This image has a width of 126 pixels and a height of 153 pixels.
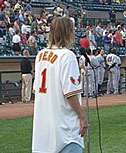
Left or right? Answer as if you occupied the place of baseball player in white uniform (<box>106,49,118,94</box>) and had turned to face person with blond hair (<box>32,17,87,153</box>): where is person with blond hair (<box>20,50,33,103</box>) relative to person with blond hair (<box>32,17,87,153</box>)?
right

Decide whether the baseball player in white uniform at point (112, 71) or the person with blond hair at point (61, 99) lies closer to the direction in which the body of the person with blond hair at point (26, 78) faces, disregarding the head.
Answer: the baseball player in white uniform

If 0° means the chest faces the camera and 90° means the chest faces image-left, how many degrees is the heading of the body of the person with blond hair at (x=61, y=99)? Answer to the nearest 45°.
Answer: approximately 225°
